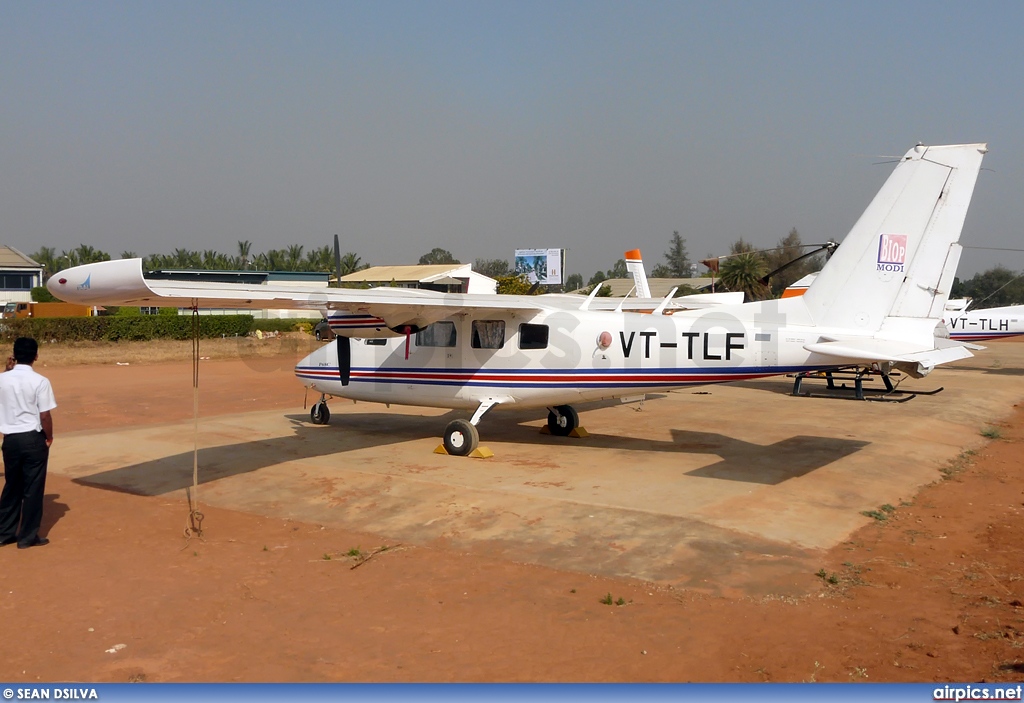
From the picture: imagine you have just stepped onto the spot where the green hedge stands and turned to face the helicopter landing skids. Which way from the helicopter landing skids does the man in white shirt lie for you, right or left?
right

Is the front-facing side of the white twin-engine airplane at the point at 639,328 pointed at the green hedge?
yes

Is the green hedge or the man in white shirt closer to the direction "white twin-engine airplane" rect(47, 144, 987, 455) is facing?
the green hedge

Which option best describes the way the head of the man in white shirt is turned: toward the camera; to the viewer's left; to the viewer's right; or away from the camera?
away from the camera

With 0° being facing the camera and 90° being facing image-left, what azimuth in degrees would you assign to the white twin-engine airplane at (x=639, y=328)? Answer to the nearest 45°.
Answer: approximately 135°

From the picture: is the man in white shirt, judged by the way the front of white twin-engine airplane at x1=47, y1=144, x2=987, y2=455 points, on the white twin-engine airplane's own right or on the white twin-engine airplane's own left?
on the white twin-engine airplane's own left
